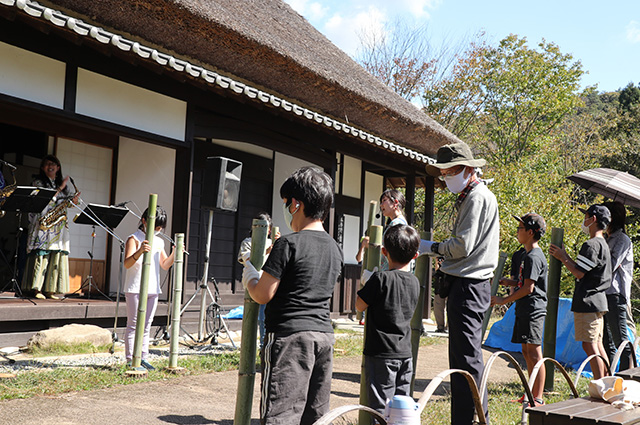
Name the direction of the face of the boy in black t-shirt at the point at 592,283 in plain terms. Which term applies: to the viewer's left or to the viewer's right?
to the viewer's left

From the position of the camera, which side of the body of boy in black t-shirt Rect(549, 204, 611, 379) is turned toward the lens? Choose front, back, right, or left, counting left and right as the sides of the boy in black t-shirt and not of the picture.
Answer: left

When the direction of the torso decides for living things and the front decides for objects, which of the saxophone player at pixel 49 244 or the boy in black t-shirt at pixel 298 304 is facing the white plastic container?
the saxophone player

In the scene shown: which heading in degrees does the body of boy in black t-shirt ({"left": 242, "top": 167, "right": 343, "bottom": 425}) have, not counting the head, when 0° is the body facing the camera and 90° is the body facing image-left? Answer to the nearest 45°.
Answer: approximately 135°

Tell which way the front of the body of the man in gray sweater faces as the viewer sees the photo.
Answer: to the viewer's left

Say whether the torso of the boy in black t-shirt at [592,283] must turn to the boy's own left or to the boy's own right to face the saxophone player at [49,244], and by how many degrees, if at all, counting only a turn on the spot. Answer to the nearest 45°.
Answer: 0° — they already face them

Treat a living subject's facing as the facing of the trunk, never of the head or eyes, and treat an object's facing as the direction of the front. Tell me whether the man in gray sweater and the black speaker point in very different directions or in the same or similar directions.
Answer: very different directions

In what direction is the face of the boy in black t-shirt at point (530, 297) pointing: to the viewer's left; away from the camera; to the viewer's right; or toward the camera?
to the viewer's left

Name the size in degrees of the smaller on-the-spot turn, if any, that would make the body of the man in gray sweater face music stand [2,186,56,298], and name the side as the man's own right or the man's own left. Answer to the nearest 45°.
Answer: approximately 45° to the man's own right

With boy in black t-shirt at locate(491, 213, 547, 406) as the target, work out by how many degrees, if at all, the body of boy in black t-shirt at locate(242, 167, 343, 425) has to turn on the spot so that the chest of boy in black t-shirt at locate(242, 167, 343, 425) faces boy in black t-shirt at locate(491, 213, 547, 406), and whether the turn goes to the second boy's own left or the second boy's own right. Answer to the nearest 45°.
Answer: approximately 90° to the second boy's own right

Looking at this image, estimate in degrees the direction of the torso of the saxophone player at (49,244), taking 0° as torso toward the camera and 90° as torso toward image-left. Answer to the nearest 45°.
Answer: approximately 0°

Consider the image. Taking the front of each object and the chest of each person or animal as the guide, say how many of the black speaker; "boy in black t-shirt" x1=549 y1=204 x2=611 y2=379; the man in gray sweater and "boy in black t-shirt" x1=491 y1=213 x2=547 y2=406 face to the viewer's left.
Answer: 3
